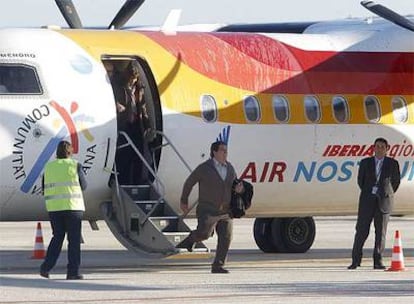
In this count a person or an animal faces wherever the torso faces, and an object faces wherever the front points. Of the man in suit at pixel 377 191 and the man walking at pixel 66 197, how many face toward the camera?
1

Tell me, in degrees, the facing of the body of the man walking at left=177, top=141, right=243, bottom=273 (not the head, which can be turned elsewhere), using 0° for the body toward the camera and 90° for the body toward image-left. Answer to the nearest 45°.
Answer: approximately 315°

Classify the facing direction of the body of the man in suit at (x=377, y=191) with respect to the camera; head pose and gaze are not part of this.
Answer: toward the camera

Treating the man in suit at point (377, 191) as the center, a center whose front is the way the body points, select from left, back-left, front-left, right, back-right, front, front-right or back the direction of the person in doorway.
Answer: right

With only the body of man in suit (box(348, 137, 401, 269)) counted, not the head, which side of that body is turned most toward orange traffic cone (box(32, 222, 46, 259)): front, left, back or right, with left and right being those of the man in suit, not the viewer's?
right

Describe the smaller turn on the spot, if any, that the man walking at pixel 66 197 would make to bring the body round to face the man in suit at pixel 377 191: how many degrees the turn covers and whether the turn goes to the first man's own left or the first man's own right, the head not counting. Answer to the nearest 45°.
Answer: approximately 45° to the first man's own right

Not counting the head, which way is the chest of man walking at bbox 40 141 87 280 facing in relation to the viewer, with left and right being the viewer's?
facing away from the viewer and to the right of the viewer

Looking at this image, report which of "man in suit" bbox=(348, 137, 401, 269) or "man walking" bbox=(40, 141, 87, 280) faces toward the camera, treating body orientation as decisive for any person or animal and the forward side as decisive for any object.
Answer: the man in suit
